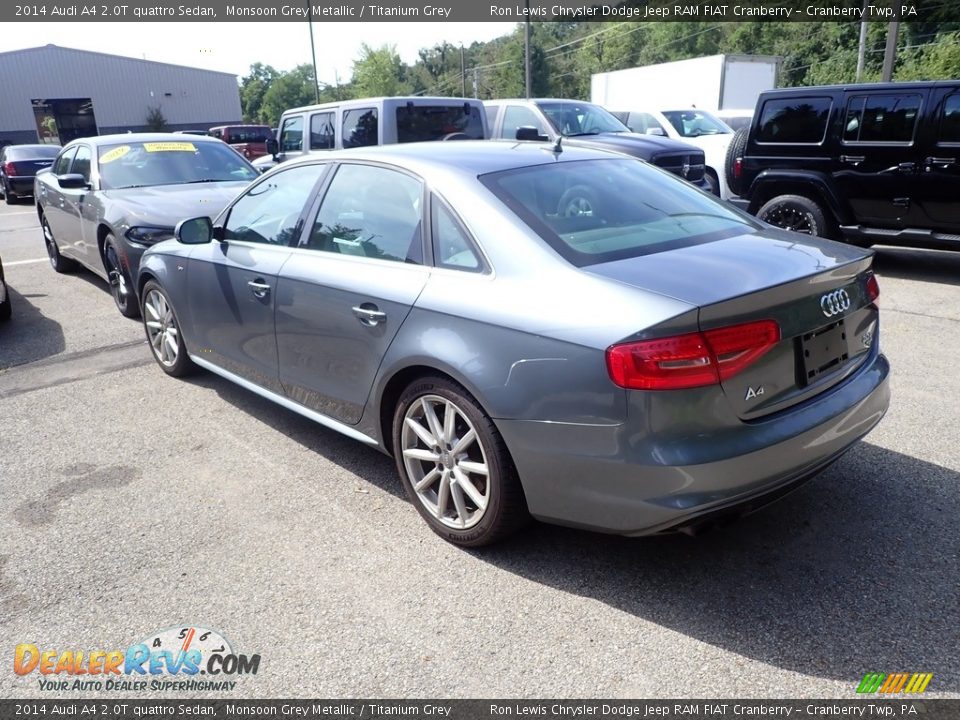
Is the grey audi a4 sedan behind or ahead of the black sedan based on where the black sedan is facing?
behind

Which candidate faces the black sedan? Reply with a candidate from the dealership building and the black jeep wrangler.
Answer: the dealership building

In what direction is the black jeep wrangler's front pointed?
to the viewer's right

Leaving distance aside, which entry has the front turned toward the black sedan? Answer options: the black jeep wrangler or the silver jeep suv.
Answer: the silver jeep suv

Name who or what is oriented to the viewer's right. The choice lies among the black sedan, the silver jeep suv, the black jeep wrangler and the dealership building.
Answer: the black jeep wrangler

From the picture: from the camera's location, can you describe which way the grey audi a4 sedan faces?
facing away from the viewer and to the left of the viewer

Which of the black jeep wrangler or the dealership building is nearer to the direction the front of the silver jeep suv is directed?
the dealership building

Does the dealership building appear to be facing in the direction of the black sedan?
yes

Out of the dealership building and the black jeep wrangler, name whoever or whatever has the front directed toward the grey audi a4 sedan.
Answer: the dealership building

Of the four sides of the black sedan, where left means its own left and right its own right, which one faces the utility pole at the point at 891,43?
right
